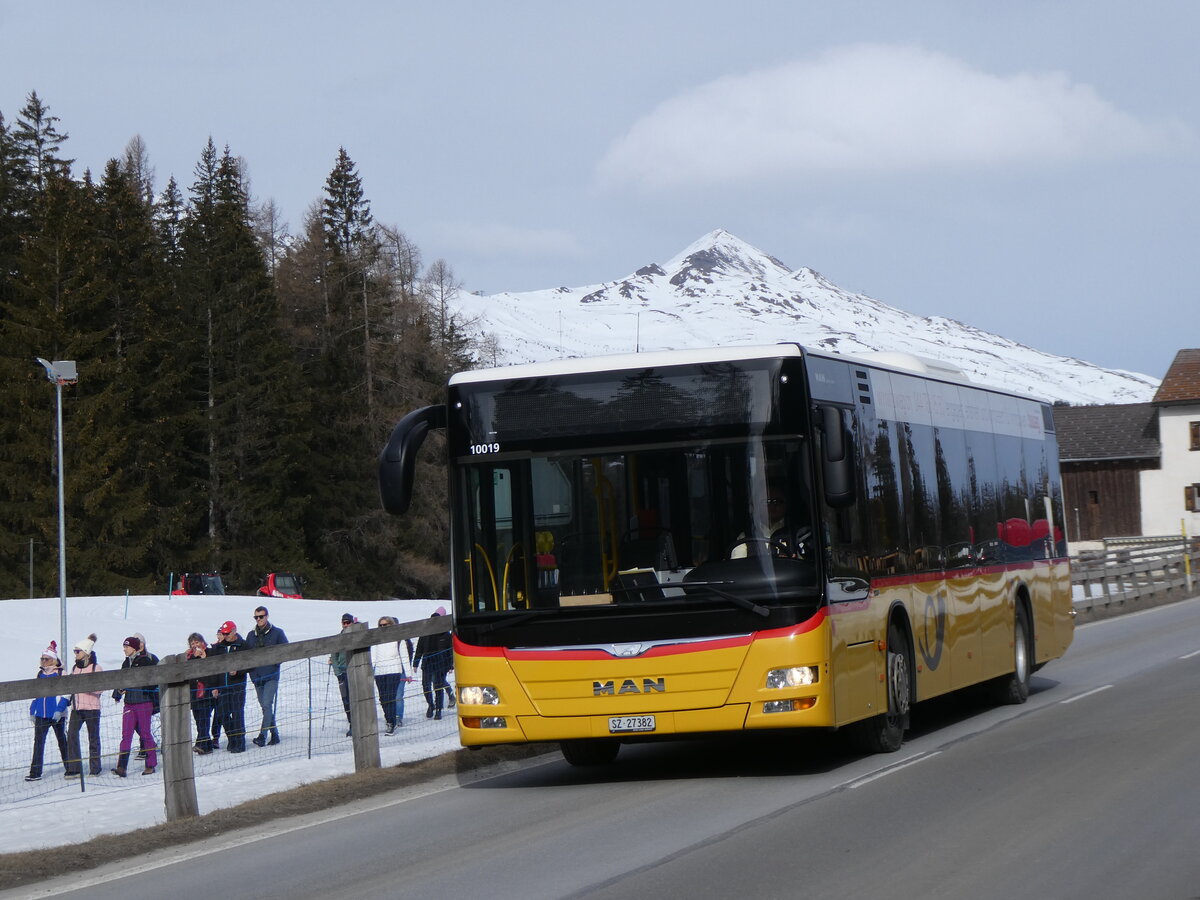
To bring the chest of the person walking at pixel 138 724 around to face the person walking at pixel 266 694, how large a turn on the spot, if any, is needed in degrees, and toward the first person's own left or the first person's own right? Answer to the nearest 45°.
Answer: approximately 135° to the first person's own left

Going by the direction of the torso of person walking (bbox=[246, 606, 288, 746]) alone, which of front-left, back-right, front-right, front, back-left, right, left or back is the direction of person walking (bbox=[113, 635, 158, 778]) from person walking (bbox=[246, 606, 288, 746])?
front-right

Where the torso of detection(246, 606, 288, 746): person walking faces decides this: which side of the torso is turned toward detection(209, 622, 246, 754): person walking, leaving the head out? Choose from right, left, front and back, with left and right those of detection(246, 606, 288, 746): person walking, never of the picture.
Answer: right

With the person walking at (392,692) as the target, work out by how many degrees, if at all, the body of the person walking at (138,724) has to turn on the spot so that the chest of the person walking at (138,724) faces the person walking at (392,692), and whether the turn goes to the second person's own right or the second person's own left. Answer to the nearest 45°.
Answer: approximately 135° to the second person's own left

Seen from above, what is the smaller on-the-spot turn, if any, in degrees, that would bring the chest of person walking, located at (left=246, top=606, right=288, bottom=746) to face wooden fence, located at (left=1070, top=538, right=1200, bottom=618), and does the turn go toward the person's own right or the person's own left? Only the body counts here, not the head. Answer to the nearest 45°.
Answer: approximately 180°

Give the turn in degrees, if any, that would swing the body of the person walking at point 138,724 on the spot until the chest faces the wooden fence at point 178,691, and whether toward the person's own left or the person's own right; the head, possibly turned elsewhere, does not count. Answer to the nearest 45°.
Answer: approximately 45° to the person's own left

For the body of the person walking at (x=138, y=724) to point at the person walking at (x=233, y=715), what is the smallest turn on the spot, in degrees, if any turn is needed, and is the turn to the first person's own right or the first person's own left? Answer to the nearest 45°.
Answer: approximately 135° to the first person's own left

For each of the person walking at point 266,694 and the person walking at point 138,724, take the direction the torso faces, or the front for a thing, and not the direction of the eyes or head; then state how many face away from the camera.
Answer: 0

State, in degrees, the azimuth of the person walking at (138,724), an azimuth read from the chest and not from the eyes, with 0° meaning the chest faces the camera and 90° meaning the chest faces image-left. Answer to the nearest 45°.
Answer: approximately 45°

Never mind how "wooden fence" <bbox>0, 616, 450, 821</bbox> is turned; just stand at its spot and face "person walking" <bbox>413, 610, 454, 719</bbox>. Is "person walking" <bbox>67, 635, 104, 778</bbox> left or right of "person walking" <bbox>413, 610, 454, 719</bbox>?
left

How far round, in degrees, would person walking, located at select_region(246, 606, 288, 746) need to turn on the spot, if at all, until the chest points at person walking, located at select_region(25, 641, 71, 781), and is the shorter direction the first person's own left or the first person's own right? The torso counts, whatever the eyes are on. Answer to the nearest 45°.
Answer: approximately 45° to the first person's own right

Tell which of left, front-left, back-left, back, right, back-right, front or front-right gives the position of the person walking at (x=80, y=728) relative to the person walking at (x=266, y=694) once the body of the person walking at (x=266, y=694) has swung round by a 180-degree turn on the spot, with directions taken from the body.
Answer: back-left
